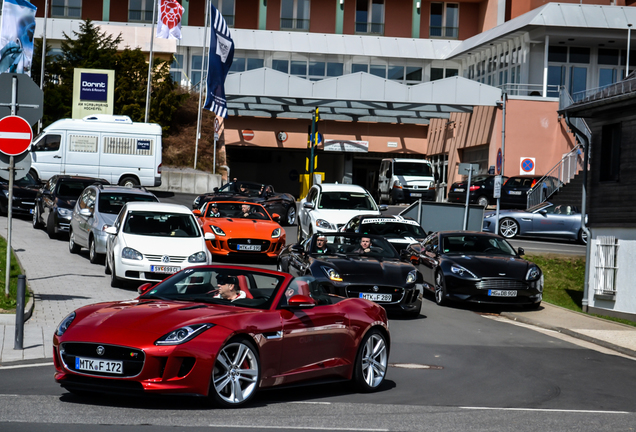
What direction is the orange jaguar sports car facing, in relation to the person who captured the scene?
facing the viewer

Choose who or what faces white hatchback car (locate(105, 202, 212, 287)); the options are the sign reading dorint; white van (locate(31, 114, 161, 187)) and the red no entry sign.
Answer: the sign reading dorint

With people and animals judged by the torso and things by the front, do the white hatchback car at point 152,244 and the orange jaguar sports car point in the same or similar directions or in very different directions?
same or similar directions

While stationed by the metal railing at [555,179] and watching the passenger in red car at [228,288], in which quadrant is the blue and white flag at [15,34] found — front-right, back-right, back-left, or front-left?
front-right

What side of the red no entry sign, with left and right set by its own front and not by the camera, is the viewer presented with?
front

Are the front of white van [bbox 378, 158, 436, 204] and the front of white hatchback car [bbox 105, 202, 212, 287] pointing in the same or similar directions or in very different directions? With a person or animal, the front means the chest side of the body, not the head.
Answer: same or similar directions

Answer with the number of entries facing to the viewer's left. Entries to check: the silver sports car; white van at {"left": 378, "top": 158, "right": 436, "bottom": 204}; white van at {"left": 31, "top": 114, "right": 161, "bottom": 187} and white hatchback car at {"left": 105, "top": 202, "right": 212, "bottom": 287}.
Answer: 2

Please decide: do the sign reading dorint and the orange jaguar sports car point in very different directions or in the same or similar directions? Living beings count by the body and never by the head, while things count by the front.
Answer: same or similar directions

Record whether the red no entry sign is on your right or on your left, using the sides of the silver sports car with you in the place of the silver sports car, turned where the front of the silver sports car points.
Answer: on your left

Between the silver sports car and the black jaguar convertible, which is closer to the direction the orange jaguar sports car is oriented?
the black jaguar convertible

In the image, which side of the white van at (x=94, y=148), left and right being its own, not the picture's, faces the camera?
left

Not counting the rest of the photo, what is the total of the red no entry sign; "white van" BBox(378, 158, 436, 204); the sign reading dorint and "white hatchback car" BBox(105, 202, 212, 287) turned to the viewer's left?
0

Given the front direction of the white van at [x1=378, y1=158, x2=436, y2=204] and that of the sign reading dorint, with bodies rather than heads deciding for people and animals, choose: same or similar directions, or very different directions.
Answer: same or similar directions

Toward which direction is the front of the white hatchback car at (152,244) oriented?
toward the camera

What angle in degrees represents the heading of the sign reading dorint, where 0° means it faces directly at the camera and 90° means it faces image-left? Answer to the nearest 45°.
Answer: approximately 0°

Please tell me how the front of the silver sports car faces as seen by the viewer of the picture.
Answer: facing to the left of the viewer

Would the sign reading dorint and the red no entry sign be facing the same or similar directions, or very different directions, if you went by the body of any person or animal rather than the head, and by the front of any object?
same or similar directions

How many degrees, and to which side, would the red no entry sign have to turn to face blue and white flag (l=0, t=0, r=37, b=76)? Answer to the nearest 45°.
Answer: approximately 180°

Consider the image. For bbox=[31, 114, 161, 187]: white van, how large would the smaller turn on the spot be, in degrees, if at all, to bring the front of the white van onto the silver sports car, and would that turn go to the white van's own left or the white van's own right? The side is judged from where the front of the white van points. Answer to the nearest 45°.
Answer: approximately 135° to the white van's own left

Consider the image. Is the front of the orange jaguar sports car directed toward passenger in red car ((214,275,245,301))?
yes
